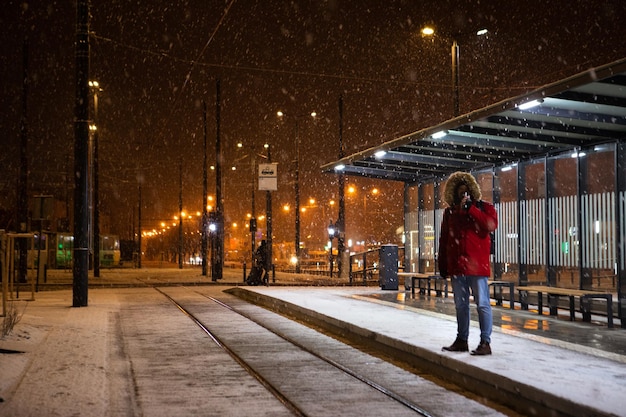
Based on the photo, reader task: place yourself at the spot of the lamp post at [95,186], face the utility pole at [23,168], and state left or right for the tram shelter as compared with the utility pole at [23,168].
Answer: left

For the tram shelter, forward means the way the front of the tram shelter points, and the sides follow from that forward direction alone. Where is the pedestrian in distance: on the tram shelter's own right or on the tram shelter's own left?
on the tram shelter's own right

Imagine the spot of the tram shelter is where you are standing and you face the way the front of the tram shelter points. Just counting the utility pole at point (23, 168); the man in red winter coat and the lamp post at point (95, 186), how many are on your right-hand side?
2

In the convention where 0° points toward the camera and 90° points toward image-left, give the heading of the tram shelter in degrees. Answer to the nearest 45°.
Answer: approximately 45°

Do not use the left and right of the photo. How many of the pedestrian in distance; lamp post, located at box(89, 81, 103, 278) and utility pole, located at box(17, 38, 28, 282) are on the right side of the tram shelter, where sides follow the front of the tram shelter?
3

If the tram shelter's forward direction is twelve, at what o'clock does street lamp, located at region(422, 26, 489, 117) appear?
The street lamp is roughly at 4 o'clock from the tram shelter.

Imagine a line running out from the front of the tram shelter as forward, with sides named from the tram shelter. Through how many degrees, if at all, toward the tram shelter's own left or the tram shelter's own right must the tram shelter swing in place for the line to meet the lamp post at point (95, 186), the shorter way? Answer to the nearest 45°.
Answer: approximately 90° to the tram shelter's own right

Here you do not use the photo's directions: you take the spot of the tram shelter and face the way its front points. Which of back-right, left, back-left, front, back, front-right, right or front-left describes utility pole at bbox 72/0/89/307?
front-right

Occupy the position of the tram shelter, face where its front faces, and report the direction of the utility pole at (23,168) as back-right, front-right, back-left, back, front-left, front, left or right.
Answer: right

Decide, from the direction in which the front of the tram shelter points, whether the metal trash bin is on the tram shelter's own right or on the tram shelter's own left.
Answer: on the tram shelter's own right
